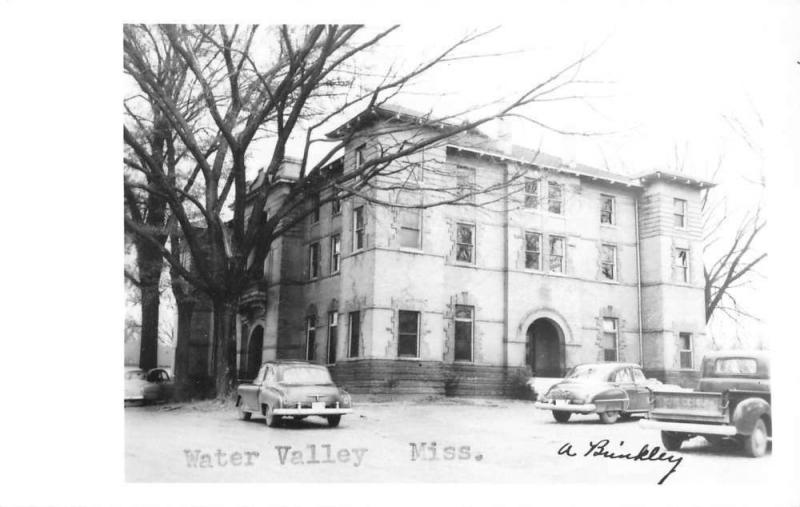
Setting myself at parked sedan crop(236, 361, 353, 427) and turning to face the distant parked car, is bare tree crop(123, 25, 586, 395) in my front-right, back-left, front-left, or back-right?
front-right

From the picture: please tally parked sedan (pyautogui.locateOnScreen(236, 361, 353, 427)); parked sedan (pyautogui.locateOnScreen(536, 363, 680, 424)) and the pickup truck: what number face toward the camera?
0

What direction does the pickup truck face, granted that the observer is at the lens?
facing away from the viewer and to the right of the viewer

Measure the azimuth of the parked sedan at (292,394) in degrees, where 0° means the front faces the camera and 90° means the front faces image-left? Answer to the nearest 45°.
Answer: approximately 135°

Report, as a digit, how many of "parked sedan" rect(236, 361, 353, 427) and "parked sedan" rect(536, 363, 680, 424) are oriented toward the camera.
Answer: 0
